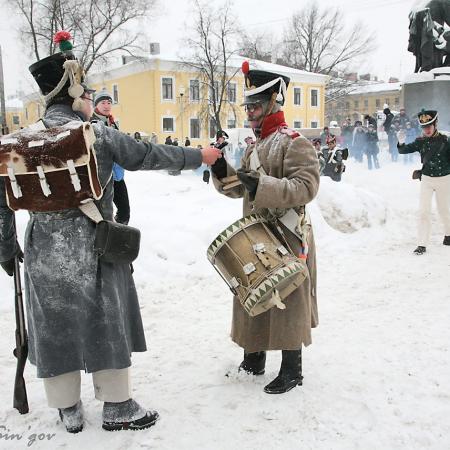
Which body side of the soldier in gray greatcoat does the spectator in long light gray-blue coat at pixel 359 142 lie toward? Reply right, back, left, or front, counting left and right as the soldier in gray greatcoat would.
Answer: front

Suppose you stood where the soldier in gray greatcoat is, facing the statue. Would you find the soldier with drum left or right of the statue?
right

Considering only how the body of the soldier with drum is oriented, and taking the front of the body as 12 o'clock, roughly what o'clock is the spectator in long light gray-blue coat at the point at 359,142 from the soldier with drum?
The spectator in long light gray-blue coat is roughly at 5 o'clock from the soldier with drum.

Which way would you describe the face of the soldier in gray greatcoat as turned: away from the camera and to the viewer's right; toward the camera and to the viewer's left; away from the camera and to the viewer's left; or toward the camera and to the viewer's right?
away from the camera and to the viewer's right

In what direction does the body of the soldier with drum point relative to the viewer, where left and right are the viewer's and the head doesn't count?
facing the viewer and to the left of the viewer

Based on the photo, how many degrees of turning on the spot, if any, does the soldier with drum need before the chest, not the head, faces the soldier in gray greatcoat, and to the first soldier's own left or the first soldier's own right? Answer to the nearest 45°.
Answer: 0° — they already face them

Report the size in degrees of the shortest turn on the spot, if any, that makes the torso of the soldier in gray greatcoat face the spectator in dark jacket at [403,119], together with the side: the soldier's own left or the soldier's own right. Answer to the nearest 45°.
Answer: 0° — they already face them

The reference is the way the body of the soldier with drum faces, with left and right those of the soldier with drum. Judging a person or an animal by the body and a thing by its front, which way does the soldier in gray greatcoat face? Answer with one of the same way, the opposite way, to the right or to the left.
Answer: the opposite way

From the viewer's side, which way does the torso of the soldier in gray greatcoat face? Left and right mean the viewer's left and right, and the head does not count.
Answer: facing away from the viewer and to the right of the viewer

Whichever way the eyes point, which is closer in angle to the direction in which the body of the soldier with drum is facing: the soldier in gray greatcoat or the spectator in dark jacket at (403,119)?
the soldier in gray greatcoat

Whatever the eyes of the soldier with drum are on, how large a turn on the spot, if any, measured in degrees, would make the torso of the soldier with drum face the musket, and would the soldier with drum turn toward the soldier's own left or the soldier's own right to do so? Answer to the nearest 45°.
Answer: approximately 45° to the soldier's own right

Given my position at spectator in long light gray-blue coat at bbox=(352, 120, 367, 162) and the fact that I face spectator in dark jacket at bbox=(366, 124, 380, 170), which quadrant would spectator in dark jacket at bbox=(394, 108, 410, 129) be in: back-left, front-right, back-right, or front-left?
front-left

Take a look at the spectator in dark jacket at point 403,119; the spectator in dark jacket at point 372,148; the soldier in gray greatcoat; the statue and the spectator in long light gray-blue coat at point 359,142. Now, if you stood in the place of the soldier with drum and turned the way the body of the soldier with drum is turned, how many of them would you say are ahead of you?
1

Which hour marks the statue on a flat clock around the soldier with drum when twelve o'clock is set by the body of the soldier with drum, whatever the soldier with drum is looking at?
The statue is roughly at 5 o'clock from the soldier with drum.

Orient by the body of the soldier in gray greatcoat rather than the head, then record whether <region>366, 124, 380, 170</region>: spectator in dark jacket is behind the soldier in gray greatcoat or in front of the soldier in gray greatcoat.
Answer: in front
